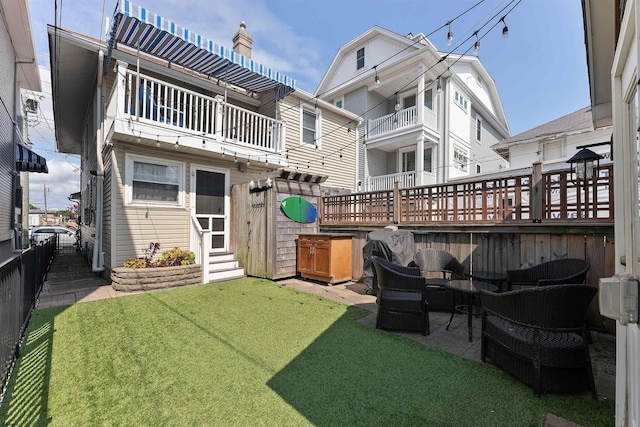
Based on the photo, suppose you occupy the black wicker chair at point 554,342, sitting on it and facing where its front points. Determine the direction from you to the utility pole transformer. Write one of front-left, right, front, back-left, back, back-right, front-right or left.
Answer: front-left

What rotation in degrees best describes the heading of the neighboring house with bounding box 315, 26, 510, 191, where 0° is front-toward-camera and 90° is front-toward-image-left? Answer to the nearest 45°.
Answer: approximately 45°

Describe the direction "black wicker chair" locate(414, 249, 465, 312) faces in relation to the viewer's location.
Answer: facing the viewer and to the right of the viewer

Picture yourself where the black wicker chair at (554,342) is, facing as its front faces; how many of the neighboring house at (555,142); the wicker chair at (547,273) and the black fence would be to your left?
1

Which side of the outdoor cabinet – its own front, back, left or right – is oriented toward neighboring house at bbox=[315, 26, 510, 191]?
back

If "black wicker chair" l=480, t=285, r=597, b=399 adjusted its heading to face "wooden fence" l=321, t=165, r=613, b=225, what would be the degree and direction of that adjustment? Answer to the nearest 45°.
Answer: approximately 45° to its right

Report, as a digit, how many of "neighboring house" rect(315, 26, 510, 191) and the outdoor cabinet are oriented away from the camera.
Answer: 0

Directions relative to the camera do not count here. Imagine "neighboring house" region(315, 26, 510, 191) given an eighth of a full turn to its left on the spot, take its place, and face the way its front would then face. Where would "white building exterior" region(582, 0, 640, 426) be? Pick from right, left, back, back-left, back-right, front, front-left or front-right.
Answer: front

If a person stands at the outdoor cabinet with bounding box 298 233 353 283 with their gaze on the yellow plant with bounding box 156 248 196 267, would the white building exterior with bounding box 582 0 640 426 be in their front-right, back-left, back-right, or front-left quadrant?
back-left

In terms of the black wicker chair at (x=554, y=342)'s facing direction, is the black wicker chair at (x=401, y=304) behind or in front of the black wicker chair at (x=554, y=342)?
in front

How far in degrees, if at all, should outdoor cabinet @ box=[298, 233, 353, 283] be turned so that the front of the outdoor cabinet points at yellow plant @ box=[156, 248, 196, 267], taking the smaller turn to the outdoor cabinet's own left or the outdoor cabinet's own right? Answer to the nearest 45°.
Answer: approximately 45° to the outdoor cabinet's own right

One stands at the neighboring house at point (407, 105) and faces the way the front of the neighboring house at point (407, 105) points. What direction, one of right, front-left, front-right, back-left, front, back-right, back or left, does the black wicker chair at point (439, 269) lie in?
front-left

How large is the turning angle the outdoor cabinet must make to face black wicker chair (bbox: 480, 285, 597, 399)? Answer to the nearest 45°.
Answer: approximately 90° to its left

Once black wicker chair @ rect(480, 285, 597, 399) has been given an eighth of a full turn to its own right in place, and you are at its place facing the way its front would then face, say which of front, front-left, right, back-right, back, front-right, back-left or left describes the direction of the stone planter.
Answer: left

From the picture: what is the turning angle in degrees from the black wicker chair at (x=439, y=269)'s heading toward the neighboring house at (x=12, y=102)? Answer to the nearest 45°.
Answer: approximately 135° to its right

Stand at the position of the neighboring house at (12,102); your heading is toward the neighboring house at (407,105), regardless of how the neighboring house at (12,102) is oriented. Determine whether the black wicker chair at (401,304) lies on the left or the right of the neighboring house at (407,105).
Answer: right
